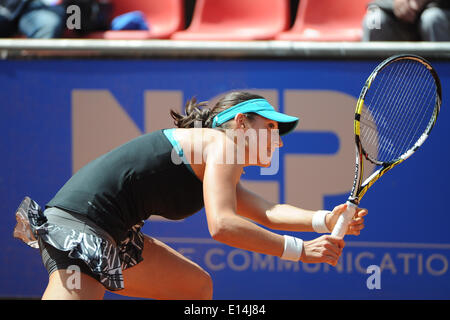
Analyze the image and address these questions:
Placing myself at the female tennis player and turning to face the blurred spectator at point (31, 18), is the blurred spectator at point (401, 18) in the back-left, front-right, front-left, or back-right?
front-right

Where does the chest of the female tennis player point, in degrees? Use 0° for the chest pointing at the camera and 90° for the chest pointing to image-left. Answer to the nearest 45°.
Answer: approximately 270°

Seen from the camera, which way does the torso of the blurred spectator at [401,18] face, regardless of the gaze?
toward the camera

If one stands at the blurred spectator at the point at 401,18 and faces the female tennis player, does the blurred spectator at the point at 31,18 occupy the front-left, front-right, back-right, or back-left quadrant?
front-right

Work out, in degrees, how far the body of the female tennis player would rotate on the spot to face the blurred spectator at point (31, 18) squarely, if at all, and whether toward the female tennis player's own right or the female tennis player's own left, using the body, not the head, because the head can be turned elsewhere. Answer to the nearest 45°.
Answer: approximately 135° to the female tennis player's own left

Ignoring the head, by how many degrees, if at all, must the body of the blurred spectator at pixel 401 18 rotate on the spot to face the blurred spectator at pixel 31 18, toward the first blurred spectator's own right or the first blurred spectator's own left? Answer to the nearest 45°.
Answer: approximately 90° to the first blurred spectator's own right

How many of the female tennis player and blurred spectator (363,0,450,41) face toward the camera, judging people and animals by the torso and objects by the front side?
1

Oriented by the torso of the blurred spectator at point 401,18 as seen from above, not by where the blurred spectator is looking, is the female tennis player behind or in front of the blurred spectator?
in front

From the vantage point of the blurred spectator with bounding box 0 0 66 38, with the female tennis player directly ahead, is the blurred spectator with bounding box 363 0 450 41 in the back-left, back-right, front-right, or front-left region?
front-left

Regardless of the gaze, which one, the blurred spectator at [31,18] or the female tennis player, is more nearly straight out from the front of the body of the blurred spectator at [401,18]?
the female tennis player

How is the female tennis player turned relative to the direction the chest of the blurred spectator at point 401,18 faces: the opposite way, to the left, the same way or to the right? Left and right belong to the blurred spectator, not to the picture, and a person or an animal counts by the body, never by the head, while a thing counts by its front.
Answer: to the left

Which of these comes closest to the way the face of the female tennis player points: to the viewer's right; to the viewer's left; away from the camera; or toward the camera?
to the viewer's right
